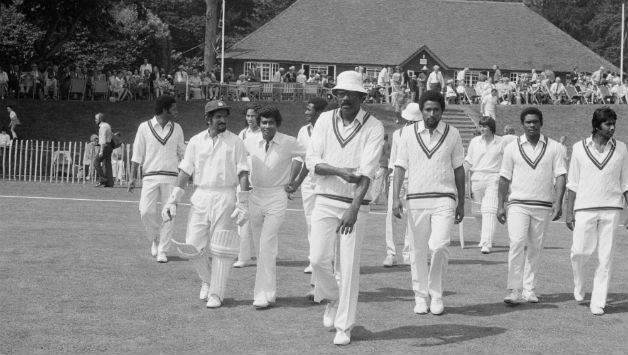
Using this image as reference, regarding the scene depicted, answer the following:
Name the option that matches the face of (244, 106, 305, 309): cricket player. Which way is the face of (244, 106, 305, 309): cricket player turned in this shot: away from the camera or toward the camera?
toward the camera

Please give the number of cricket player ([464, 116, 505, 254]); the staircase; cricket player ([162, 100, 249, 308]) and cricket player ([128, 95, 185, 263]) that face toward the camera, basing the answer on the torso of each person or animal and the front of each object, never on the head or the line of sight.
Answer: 4

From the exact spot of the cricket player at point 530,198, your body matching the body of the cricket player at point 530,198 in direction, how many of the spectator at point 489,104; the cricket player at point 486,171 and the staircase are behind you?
3

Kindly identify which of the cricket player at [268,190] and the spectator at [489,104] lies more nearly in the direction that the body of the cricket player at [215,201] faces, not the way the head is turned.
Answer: the cricket player

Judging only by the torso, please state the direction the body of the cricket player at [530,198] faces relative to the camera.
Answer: toward the camera

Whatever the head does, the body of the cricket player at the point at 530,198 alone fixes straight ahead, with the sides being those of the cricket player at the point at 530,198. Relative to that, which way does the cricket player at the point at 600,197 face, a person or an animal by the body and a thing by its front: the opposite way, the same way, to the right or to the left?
the same way

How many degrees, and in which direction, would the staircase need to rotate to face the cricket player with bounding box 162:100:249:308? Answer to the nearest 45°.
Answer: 0° — it already faces them

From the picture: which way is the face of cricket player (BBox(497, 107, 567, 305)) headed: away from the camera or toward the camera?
toward the camera

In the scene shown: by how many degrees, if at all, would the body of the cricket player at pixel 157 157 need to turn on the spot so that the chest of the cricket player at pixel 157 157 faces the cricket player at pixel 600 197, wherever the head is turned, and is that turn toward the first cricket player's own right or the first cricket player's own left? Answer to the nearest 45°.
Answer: approximately 45° to the first cricket player's own left

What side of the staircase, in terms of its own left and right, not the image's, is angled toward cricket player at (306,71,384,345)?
front

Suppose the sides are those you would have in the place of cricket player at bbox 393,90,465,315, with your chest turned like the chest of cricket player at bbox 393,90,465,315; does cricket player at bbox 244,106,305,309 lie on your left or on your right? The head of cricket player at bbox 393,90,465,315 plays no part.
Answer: on your right

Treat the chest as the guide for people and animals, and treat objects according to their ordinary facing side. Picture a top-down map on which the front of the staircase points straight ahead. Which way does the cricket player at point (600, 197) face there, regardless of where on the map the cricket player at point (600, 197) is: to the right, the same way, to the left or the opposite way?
the same way

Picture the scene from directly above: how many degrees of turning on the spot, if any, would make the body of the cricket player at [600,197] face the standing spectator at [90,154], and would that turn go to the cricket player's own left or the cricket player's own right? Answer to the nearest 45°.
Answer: approximately 135° to the cricket player's own right

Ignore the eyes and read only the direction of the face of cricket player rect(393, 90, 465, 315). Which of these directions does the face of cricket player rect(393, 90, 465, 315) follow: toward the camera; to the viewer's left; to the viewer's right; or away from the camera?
toward the camera

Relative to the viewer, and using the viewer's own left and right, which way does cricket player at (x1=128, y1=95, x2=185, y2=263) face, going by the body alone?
facing the viewer

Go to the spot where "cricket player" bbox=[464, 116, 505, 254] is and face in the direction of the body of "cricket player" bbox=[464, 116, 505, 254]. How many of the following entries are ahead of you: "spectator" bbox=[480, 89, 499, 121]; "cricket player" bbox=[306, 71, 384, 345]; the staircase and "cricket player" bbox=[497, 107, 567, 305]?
2

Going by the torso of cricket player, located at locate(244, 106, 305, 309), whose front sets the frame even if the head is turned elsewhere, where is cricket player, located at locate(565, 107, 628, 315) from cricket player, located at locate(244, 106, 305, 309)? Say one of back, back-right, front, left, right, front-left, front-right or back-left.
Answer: left

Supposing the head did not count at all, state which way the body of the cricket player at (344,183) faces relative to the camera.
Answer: toward the camera
